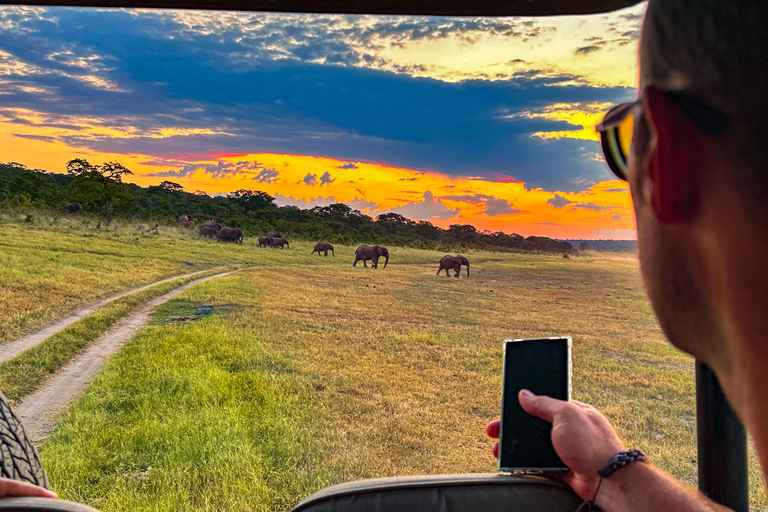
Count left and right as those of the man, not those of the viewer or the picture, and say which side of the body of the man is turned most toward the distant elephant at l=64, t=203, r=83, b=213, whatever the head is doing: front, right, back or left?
front

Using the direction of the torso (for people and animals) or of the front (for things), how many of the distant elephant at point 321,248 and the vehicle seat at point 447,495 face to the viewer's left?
1

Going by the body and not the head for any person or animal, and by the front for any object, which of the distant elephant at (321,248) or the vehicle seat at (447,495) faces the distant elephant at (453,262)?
the vehicle seat

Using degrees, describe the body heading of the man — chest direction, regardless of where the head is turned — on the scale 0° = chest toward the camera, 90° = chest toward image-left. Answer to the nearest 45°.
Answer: approximately 135°

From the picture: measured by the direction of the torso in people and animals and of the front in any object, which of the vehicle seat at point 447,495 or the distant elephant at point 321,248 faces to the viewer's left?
the distant elephant

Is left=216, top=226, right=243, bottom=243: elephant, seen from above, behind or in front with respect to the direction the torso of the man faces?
in front

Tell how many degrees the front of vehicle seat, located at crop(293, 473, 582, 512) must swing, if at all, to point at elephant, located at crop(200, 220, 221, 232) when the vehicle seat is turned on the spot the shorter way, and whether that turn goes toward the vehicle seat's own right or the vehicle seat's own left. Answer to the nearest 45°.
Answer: approximately 45° to the vehicle seat's own left

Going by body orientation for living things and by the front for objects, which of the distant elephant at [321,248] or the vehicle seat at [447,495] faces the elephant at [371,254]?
the vehicle seat

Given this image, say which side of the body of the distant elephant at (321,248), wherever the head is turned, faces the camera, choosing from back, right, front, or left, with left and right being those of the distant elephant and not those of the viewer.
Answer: left

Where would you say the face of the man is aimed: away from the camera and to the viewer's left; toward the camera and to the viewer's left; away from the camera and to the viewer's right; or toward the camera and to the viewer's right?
away from the camera and to the viewer's left

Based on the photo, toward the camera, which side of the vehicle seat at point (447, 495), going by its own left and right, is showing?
back

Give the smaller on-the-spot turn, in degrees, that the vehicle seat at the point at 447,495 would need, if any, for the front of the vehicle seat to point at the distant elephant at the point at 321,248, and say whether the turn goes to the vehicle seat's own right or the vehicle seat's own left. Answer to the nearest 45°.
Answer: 0° — it already faces it
